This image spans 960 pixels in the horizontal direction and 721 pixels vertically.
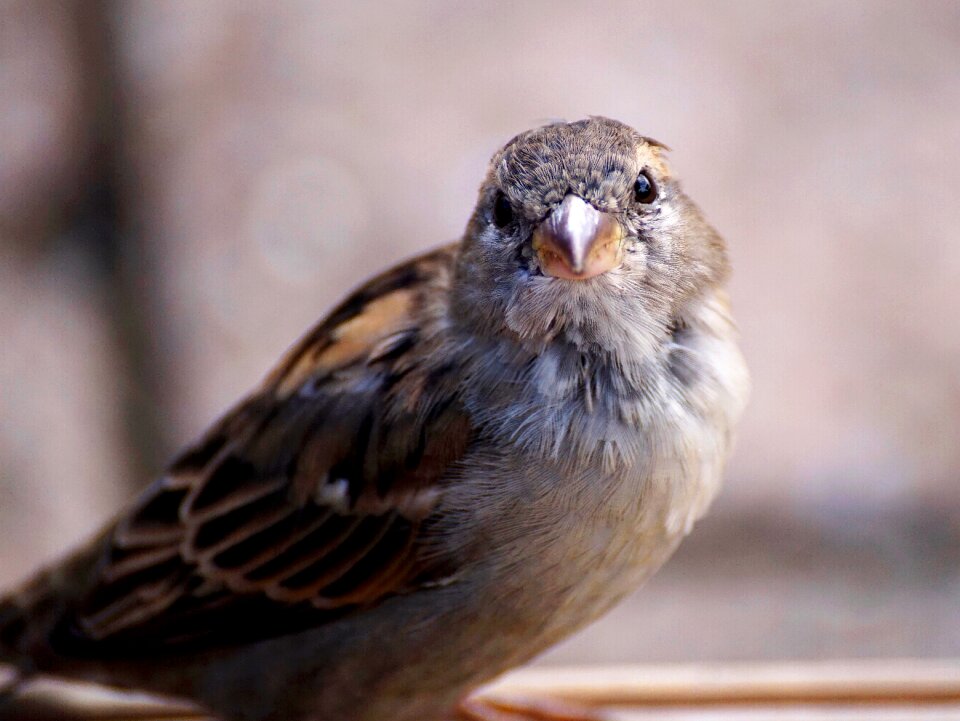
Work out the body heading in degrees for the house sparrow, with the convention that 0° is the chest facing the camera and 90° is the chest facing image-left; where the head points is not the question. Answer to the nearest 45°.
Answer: approximately 315°
